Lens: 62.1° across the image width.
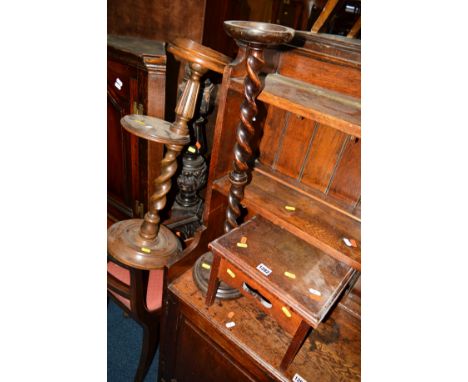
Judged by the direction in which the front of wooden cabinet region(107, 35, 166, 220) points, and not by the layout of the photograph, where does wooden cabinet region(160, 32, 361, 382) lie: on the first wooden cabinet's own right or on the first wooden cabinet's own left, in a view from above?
on the first wooden cabinet's own left

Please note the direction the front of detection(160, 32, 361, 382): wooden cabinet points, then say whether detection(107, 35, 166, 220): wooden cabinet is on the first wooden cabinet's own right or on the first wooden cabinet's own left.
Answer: on the first wooden cabinet's own right

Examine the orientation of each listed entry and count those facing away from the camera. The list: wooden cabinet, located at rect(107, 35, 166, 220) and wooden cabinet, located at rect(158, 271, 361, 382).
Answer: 0

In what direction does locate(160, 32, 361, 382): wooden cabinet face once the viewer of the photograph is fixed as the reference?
facing the viewer and to the left of the viewer

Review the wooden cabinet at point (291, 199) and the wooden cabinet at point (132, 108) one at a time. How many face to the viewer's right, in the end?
0

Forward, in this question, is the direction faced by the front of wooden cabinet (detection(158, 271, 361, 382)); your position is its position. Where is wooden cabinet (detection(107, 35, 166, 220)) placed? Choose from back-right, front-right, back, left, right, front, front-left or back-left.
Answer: right

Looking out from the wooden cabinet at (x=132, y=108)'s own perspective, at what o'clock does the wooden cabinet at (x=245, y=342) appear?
the wooden cabinet at (x=245, y=342) is roughly at 10 o'clock from the wooden cabinet at (x=132, y=108).
